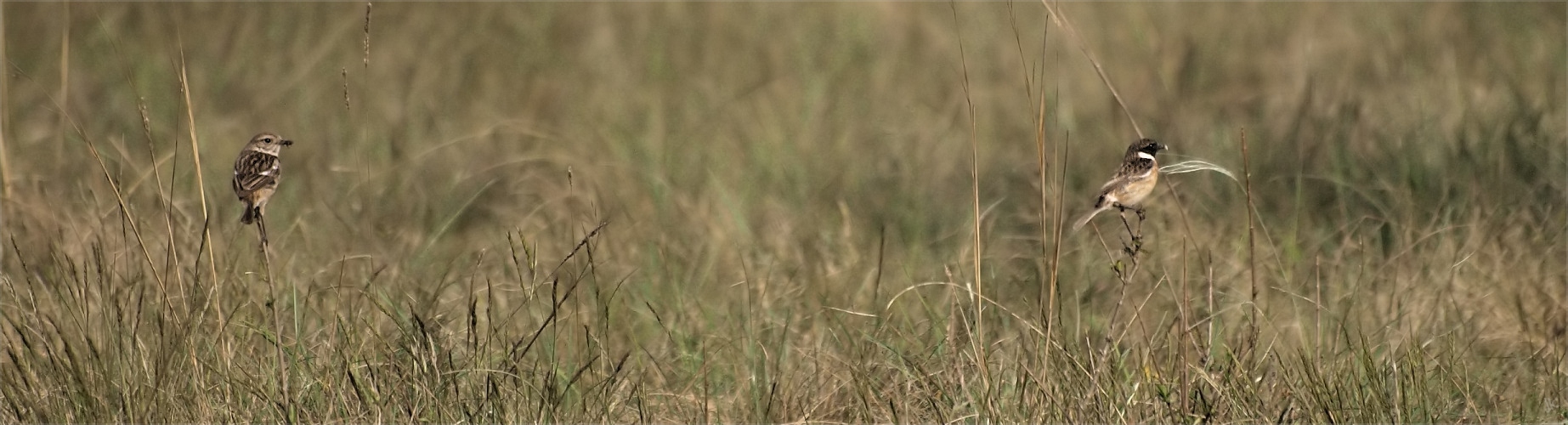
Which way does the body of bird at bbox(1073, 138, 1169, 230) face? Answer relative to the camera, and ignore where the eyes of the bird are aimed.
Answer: to the viewer's right

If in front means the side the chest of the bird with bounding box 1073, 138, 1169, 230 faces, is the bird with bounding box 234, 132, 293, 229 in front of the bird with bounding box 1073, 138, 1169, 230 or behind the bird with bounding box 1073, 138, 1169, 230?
behind

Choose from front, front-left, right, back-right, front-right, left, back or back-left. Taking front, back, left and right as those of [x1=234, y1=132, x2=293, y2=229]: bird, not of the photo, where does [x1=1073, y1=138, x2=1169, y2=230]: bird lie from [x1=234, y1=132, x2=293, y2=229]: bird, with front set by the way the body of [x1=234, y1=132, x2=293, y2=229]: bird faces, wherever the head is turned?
right

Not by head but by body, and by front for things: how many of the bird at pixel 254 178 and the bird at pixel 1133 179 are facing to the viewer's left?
0

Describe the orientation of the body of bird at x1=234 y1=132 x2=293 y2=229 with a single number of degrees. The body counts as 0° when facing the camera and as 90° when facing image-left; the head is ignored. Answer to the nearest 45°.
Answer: approximately 225°

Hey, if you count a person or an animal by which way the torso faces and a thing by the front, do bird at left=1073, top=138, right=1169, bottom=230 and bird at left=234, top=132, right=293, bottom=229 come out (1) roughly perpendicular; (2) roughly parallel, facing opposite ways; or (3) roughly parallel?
roughly perpendicular
